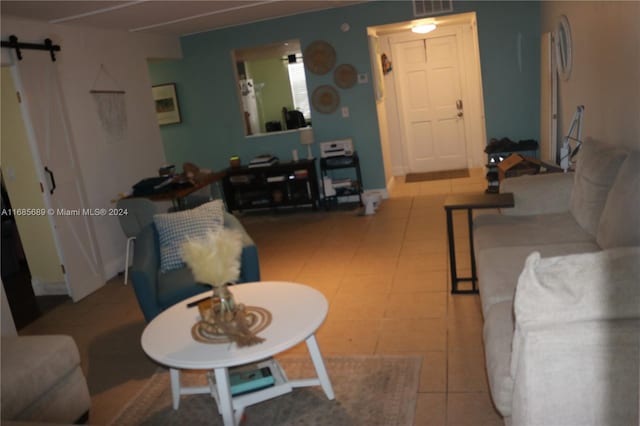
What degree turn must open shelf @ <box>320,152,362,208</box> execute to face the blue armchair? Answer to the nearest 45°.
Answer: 0° — it already faces it

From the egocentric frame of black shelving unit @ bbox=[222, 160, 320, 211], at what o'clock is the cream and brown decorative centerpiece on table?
The cream and brown decorative centerpiece on table is roughly at 12 o'clock from the black shelving unit.

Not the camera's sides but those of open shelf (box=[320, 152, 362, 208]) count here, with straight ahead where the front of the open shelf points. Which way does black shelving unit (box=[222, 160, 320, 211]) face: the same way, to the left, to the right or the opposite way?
the same way

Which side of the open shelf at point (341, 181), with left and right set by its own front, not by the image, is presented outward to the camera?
front

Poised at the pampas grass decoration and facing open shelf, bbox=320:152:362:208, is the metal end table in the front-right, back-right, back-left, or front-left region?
front-right

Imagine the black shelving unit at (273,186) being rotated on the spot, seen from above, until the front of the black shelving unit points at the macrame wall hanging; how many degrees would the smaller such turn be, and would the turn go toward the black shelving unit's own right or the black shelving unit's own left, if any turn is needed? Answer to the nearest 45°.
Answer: approximately 45° to the black shelving unit's own right

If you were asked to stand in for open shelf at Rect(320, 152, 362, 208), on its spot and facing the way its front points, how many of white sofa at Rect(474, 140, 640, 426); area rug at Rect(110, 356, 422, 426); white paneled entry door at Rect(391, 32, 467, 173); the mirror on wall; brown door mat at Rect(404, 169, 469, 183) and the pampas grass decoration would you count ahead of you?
3

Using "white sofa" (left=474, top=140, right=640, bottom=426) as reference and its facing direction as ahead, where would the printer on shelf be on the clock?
The printer on shelf is roughly at 2 o'clock from the white sofa.

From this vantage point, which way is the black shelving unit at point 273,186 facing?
toward the camera

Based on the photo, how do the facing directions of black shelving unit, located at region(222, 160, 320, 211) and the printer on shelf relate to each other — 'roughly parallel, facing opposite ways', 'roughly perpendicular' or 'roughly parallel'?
roughly parallel

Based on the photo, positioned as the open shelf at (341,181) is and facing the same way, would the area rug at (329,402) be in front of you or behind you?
in front

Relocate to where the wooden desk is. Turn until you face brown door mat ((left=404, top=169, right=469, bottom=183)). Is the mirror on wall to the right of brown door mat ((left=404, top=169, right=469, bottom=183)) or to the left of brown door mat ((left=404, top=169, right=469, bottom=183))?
left

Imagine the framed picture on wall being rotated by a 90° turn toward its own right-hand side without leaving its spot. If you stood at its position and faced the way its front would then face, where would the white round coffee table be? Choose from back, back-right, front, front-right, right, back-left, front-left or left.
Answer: left

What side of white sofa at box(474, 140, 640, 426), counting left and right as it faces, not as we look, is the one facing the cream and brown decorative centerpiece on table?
front

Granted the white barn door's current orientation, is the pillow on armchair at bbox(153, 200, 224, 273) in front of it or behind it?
in front

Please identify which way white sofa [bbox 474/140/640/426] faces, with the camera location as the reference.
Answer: facing to the left of the viewer

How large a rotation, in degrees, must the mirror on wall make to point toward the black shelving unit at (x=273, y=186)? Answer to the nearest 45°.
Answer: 0° — it already faces it
